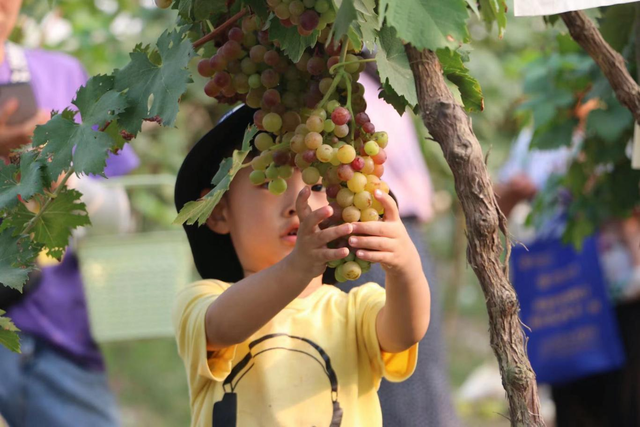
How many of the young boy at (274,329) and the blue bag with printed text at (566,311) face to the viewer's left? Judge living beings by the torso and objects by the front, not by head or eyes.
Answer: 0

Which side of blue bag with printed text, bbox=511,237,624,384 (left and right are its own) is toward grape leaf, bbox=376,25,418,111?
front

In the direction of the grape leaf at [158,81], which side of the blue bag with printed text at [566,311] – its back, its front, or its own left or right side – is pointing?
front

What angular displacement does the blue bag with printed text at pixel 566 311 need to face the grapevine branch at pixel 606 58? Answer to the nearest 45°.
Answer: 0° — it already faces it

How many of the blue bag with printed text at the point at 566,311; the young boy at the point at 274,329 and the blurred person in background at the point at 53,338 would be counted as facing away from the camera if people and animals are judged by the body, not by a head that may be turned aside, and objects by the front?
0

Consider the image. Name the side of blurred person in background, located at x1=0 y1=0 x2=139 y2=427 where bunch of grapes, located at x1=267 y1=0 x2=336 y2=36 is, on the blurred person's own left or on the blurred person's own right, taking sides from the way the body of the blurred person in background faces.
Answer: on the blurred person's own left

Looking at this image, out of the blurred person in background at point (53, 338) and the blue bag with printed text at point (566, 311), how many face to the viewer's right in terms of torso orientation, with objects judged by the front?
0

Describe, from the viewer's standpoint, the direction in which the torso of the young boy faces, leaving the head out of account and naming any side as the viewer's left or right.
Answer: facing the viewer and to the right of the viewer

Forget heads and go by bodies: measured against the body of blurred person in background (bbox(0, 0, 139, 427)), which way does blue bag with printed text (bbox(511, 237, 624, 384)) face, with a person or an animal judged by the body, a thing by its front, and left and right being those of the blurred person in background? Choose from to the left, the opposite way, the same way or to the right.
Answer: the same way

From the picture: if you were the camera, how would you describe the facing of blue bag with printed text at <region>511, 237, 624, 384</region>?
facing the viewer
